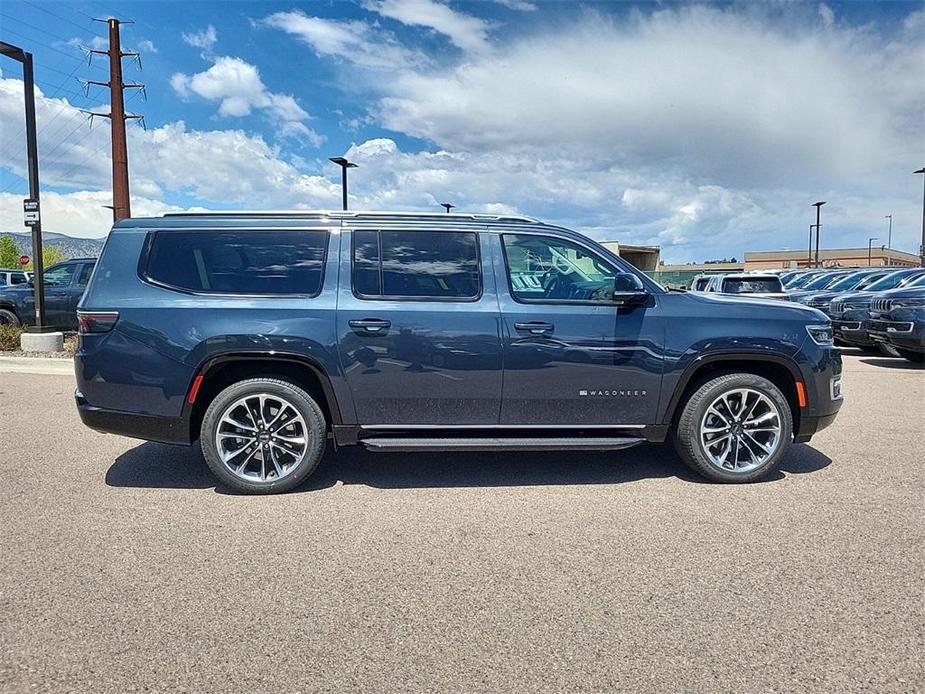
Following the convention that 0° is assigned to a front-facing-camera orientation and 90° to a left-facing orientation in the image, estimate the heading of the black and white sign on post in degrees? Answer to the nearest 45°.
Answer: approximately 0°

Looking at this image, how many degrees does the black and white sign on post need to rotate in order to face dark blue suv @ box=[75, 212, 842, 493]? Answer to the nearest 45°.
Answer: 0° — it already faces it

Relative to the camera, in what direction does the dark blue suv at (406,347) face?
facing to the right of the viewer

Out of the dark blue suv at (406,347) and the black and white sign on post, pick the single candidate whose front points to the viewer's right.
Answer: the dark blue suv

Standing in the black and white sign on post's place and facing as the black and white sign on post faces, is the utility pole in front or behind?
behind

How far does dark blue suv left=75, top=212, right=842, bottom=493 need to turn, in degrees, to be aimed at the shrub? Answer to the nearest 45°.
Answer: approximately 135° to its left

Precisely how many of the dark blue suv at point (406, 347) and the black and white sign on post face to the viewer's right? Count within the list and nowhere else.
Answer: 1

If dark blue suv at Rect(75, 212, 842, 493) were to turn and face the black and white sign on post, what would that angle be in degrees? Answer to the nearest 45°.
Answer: approximately 135° to its left

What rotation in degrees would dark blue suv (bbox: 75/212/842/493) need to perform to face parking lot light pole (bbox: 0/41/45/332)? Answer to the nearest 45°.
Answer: approximately 135° to its left
